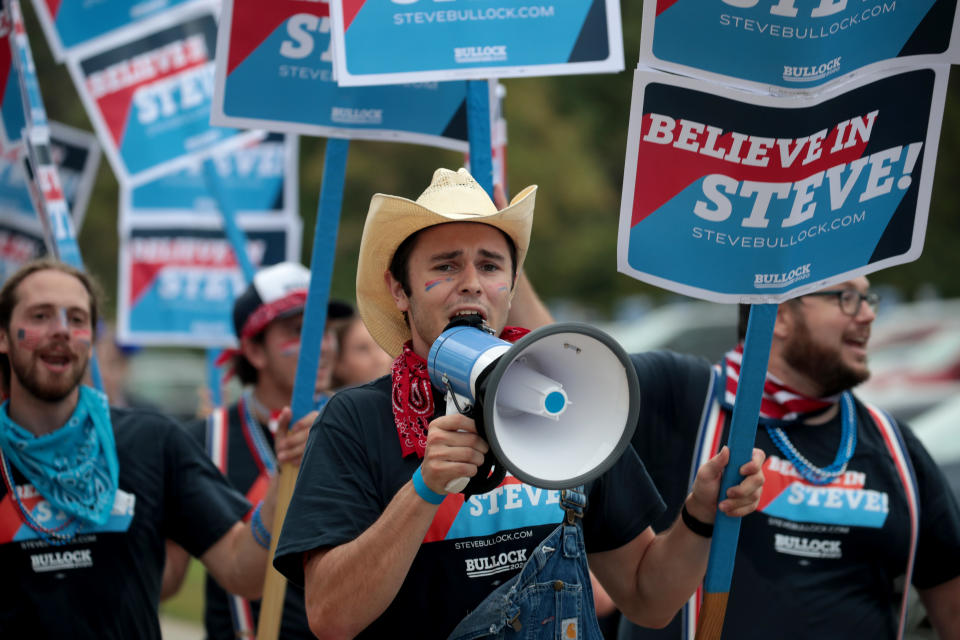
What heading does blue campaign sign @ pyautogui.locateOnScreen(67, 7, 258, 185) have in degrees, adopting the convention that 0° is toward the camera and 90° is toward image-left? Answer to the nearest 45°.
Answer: approximately 0°

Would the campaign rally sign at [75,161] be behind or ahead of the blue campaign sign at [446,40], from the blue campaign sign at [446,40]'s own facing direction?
behind

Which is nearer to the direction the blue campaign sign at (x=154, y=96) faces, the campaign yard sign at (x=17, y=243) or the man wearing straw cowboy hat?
the man wearing straw cowboy hat

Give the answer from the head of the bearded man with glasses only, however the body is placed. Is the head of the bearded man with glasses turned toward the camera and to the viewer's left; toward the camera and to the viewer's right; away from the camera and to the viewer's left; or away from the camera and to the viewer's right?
toward the camera and to the viewer's right

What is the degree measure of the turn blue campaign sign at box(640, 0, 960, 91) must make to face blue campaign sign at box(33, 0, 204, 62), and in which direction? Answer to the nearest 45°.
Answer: approximately 135° to its right

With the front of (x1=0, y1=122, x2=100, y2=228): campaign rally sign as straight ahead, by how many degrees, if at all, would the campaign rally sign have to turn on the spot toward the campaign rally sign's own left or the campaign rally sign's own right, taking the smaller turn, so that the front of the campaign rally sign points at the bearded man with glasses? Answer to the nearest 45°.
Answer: approximately 45° to the campaign rally sign's own left

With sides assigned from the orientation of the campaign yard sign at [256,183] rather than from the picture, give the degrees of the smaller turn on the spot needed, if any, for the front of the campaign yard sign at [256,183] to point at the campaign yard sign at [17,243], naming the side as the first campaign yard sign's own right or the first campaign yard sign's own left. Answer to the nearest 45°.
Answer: approximately 45° to the first campaign yard sign's own right

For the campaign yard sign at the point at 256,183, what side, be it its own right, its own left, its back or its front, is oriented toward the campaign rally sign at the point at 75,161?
right
